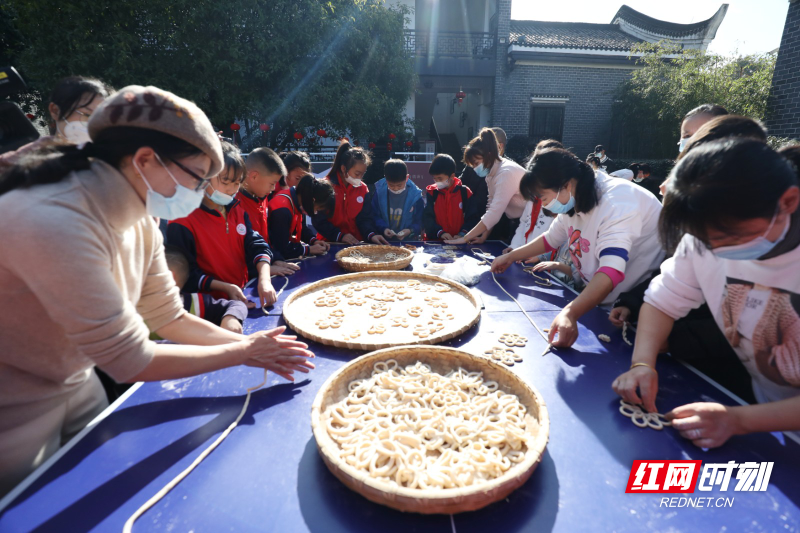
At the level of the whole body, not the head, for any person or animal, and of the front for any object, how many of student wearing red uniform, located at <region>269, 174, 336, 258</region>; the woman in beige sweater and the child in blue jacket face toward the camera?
1

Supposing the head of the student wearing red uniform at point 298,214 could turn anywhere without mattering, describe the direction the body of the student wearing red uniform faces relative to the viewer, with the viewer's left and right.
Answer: facing to the right of the viewer

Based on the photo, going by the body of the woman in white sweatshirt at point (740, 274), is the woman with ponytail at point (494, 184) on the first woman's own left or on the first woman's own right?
on the first woman's own right

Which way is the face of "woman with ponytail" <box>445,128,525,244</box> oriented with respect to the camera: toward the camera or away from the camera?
toward the camera

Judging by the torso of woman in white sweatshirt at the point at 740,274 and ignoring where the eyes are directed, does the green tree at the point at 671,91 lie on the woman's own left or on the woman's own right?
on the woman's own right

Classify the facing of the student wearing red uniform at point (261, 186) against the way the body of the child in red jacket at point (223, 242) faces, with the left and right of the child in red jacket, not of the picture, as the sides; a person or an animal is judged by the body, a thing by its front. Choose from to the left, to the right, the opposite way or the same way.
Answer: the same way

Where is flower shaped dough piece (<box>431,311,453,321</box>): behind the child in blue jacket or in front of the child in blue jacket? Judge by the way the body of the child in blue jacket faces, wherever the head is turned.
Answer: in front

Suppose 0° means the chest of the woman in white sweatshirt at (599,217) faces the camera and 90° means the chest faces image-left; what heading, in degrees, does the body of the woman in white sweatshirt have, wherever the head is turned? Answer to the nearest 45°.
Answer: approximately 45°

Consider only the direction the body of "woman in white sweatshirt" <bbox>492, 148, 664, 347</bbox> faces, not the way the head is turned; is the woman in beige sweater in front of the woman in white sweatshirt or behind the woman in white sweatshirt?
in front

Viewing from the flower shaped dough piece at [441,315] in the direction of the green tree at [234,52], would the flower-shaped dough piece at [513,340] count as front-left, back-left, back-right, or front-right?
back-right

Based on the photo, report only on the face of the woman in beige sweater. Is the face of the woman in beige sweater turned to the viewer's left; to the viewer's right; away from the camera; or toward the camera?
to the viewer's right

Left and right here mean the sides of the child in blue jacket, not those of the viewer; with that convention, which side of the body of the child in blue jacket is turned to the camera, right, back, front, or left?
front

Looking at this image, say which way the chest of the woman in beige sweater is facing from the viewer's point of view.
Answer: to the viewer's right

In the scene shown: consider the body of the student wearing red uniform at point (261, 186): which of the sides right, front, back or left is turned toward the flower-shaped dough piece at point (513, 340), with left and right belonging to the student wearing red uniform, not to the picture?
front

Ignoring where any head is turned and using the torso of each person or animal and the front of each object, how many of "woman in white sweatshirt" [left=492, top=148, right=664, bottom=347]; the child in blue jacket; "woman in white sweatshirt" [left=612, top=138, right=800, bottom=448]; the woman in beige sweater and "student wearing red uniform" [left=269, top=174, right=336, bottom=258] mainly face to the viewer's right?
2

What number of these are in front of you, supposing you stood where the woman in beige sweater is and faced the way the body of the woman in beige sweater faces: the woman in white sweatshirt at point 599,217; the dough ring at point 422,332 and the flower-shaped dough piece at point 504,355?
3

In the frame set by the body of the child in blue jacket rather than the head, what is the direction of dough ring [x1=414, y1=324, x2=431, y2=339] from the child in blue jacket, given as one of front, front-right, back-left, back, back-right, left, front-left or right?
front

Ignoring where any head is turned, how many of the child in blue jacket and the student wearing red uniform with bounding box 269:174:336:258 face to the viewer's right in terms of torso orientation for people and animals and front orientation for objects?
1
